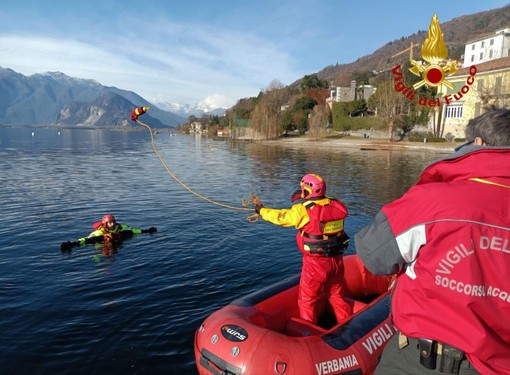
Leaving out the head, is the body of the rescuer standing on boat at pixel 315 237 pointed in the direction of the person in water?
yes

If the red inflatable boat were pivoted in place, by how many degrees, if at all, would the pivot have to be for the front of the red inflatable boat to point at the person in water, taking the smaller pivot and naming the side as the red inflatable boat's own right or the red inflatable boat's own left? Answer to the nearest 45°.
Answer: approximately 90° to the red inflatable boat's own right

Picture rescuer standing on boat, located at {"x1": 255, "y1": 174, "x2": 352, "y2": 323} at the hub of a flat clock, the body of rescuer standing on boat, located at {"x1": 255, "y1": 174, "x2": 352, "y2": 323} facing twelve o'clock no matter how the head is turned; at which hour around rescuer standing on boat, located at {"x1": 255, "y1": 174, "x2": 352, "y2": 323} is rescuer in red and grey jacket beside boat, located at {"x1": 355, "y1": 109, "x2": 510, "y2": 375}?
rescuer in red and grey jacket beside boat, located at {"x1": 355, "y1": 109, "x2": 510, "y2": 375} is roughly at 7 o'clock from rescuer standing on boat, located at {"x1": 255, "y1": 174, "x2": 352, "y2": 323}.

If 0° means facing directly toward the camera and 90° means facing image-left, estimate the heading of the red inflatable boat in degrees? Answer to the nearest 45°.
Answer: approximately 45°

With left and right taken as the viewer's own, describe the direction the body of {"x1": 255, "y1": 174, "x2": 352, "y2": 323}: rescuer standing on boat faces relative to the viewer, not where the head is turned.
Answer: facing away from the viewer and to the left of the viewer

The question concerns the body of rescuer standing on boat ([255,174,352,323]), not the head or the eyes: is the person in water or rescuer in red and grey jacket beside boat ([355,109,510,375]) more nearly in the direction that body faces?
the person in water
